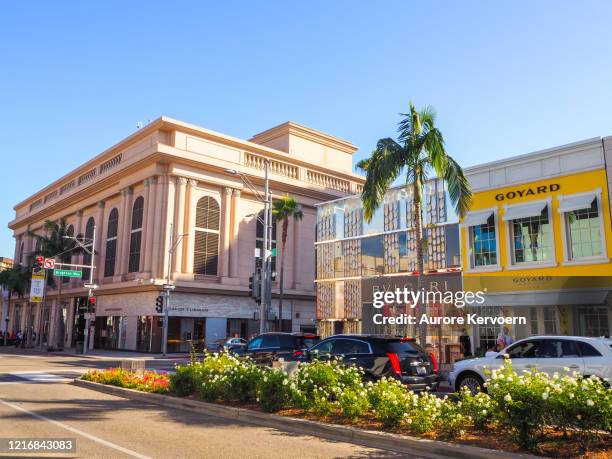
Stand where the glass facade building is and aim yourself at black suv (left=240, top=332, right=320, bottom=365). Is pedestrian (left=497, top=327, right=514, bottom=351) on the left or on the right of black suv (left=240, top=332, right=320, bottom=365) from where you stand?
left

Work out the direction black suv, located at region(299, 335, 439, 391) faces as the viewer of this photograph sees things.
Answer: facing away from the viewer and to the left of the viewer

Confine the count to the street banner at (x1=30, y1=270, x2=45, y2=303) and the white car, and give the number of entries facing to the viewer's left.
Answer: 1

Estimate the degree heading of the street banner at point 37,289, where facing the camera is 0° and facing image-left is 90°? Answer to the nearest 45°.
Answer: approximately 0°

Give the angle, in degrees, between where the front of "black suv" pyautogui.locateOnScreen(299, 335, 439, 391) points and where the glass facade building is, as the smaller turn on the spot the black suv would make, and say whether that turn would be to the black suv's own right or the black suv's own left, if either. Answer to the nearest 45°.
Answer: approximately 45° to the black suv's own right

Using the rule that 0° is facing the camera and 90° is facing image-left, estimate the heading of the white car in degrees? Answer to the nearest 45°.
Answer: approximately 90°

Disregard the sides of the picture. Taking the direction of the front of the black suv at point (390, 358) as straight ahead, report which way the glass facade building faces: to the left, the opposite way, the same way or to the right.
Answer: to the left

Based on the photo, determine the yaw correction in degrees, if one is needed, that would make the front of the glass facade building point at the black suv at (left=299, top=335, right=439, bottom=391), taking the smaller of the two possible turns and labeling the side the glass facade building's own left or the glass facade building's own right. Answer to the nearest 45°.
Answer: approximately 45° to the glass facade building's own left
